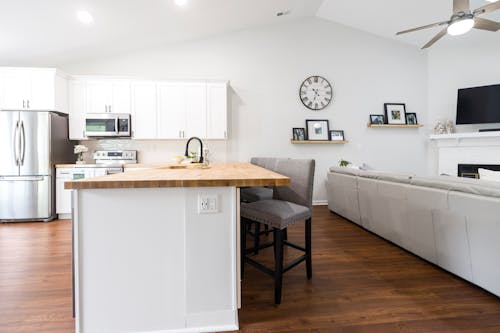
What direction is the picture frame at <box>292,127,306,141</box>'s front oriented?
toward the camera

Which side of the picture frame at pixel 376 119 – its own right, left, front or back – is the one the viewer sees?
front

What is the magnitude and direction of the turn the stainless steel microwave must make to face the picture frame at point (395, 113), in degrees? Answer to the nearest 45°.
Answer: approximately 90° to its left

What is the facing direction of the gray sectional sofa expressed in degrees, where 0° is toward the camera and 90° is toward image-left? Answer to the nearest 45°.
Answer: approximately 225°

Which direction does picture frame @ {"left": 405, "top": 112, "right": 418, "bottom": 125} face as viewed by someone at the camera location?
facing the viewer

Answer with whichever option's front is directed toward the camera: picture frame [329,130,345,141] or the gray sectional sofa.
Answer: the picture frame

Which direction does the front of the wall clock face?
toward the camera

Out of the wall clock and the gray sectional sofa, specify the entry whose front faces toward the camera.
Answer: the wall clock

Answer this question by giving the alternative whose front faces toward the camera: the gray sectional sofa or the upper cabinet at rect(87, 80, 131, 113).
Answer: the upper cabinet

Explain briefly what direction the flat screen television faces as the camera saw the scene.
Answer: facing the viewer and to the left of the viewer
